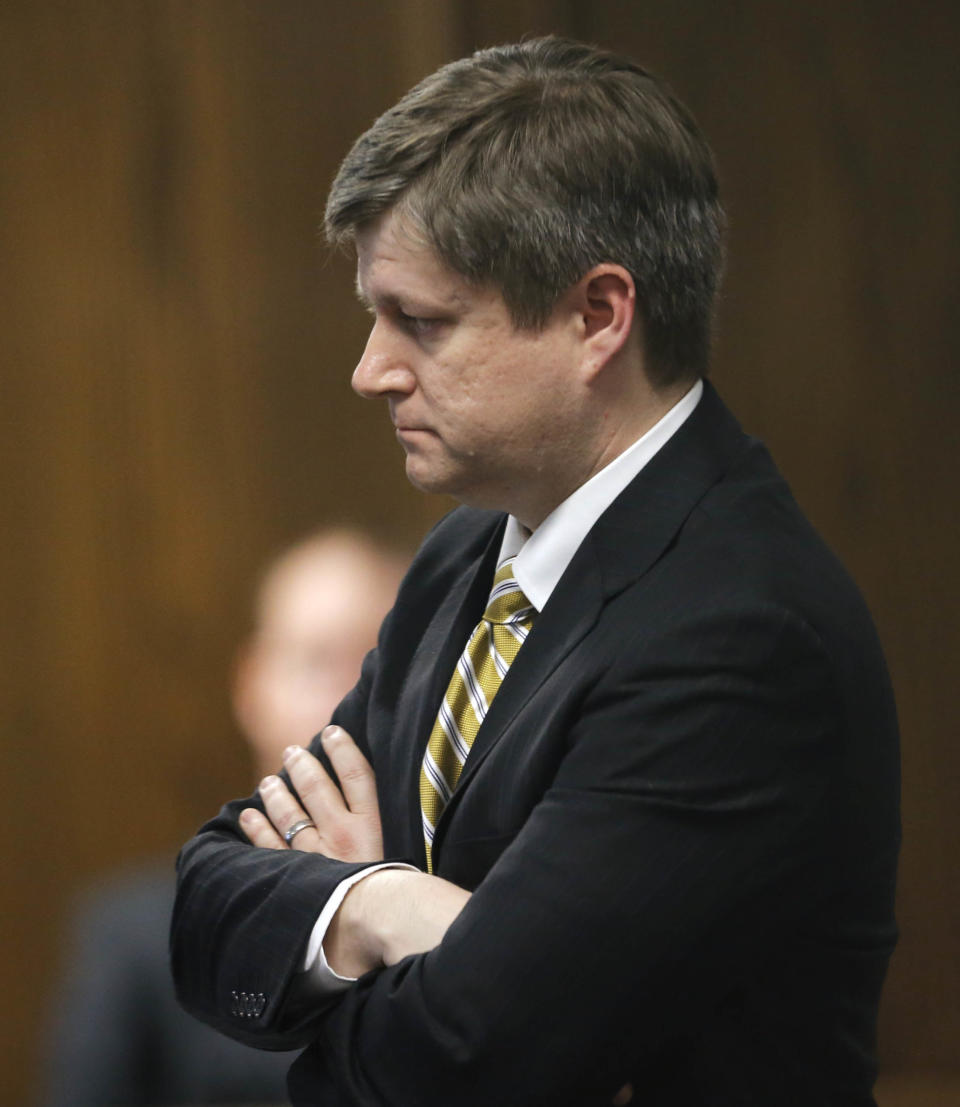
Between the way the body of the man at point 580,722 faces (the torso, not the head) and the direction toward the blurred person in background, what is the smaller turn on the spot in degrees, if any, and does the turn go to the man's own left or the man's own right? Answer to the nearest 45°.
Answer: approximately 90° to the man's own right

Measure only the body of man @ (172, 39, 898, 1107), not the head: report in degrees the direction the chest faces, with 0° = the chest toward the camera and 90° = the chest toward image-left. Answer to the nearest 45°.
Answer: approximately 45°

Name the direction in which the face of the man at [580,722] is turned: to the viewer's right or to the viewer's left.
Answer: to the viewer's left
